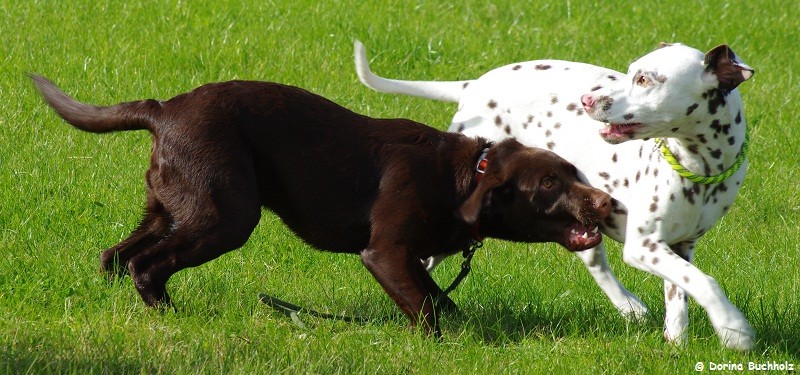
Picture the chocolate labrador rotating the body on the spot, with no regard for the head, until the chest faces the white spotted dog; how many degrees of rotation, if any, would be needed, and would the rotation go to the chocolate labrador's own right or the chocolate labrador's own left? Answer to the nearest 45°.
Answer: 0° — it already faces it

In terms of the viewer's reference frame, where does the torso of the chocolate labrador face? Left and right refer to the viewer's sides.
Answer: facing to the right of the viewer

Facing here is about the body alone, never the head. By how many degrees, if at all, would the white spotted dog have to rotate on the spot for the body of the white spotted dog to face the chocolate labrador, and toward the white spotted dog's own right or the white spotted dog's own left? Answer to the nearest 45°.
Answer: approximately 135° to the white spotted dog's own right
